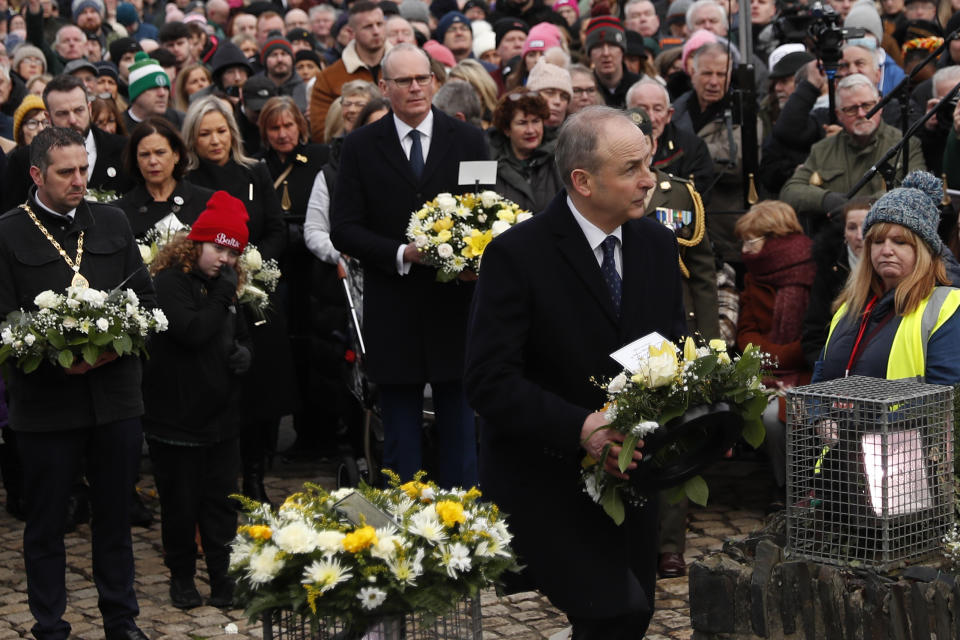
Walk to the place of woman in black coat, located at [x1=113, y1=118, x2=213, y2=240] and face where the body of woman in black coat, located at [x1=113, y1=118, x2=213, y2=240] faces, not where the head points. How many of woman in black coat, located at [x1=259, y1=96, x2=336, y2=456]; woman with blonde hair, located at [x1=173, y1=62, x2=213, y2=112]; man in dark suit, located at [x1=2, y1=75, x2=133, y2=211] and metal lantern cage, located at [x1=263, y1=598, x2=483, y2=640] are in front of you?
1

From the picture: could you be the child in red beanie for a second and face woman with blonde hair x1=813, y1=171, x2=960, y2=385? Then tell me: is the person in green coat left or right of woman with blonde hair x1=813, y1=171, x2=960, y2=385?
left

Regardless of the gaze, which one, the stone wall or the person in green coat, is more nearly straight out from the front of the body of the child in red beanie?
the stone wall

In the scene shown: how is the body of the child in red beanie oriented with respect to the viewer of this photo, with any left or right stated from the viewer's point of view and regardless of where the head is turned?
facing the viewer and to the right of the viewer

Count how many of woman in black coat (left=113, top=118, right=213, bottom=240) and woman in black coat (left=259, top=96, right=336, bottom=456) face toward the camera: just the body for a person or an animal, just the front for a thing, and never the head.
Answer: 2

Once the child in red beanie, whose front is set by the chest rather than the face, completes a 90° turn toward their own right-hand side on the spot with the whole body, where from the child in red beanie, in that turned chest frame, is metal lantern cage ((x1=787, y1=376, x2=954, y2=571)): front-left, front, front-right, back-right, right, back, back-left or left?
left

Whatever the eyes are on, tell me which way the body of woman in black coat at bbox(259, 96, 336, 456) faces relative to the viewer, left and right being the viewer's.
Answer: facing the viewer

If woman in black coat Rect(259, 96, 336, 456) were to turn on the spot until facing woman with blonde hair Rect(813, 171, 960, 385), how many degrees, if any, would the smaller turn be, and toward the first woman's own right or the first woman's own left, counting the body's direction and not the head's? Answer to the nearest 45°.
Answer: approximately 45° to the first woman's own left

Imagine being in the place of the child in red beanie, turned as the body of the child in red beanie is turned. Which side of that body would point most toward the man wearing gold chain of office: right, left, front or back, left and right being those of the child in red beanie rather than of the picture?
right
